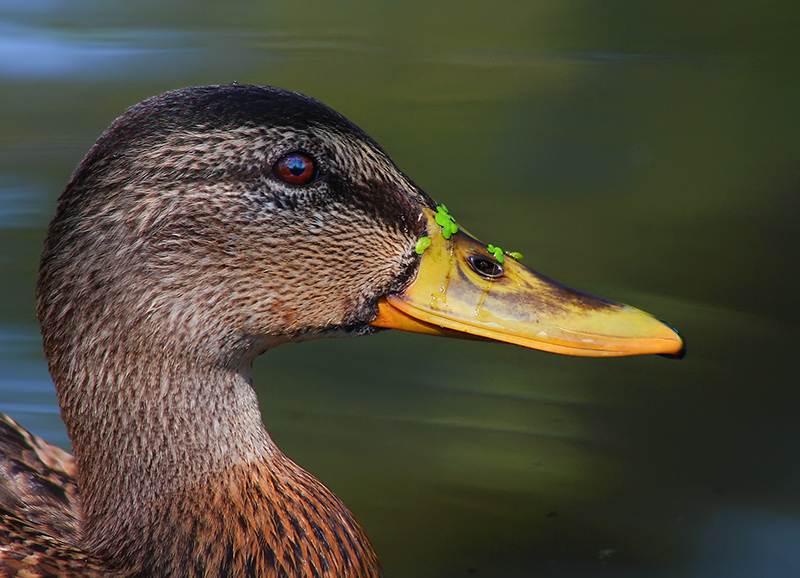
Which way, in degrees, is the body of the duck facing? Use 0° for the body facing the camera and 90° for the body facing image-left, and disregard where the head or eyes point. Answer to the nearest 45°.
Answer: approximately 270°
